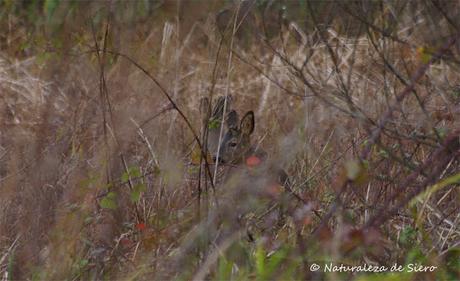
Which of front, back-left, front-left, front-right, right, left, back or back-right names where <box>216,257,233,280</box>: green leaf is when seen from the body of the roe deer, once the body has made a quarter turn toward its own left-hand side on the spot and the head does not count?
front-right

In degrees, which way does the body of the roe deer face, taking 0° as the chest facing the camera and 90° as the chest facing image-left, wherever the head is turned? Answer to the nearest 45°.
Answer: approximately 45°

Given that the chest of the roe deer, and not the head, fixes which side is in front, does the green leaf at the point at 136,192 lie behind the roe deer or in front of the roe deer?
in front
